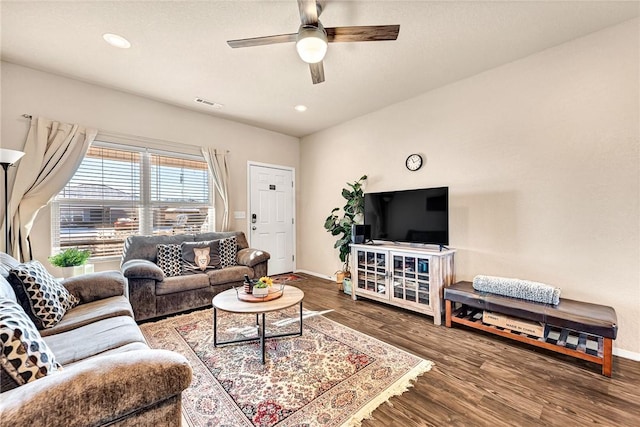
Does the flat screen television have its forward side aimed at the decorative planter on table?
yes

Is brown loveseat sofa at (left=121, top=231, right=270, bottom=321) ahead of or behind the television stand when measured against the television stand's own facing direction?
ahead

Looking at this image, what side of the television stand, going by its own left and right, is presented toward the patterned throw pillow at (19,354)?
front

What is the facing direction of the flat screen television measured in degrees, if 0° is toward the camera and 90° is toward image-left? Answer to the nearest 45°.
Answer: approximately 45°

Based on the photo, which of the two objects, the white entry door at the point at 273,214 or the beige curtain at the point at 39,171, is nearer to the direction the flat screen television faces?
the beige curtain

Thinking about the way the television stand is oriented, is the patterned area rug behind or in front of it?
in front

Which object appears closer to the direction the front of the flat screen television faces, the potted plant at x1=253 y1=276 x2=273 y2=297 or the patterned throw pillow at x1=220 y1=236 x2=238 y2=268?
the potted plant

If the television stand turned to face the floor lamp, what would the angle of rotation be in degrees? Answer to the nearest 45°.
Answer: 0° — it already faces it

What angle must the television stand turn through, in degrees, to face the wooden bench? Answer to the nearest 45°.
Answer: approximately 90° to its left

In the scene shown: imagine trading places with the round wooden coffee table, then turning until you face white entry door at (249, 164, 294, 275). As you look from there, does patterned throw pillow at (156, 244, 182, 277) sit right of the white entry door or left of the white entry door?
left

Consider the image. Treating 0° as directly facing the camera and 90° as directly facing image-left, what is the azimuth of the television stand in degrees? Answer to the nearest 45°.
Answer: approximately 45°

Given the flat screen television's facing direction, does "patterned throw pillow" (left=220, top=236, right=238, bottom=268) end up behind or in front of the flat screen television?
in front
